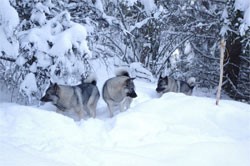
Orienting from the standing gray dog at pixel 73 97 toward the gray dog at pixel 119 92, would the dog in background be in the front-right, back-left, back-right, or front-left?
front-left

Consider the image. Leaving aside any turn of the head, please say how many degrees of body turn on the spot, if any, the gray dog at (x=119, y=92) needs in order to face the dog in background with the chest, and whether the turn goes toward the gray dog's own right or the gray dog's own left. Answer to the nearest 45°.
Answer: approximately 90° to the gray dog's own left

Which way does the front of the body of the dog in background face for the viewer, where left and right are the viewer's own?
facing to the left of the viewer

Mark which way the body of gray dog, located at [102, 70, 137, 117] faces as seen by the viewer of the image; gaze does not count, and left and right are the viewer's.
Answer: facing the viewer and to the right of the viewer

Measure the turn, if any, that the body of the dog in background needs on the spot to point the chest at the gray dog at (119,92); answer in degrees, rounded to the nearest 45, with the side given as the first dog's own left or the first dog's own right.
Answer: approximately 45° to the first dog's own left

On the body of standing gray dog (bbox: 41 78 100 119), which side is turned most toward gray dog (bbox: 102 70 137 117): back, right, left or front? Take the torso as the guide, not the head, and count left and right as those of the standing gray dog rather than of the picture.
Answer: back

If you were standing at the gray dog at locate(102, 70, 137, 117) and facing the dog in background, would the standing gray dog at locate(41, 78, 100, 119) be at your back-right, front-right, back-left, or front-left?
back-left

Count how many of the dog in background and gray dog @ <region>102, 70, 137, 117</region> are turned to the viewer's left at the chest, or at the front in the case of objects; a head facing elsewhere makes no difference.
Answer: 1

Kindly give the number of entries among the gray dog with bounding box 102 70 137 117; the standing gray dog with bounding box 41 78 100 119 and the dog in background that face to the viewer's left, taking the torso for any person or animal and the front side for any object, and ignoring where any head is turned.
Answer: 2

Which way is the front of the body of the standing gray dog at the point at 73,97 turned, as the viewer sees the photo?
to the viewer's left

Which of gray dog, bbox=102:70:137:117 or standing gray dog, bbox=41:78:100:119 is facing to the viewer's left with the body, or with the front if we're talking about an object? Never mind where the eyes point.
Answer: the standing gray dog

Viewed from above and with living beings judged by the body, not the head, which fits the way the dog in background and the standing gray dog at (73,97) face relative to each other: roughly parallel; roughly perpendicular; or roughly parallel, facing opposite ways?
roughly parallel

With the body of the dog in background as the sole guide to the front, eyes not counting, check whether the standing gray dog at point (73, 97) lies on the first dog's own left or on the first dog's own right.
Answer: on the first dog's own left

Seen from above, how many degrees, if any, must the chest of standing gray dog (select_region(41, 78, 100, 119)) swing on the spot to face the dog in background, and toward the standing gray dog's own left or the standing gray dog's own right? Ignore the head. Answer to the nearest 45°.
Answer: approximately 135° to the standing gray dog's own right
